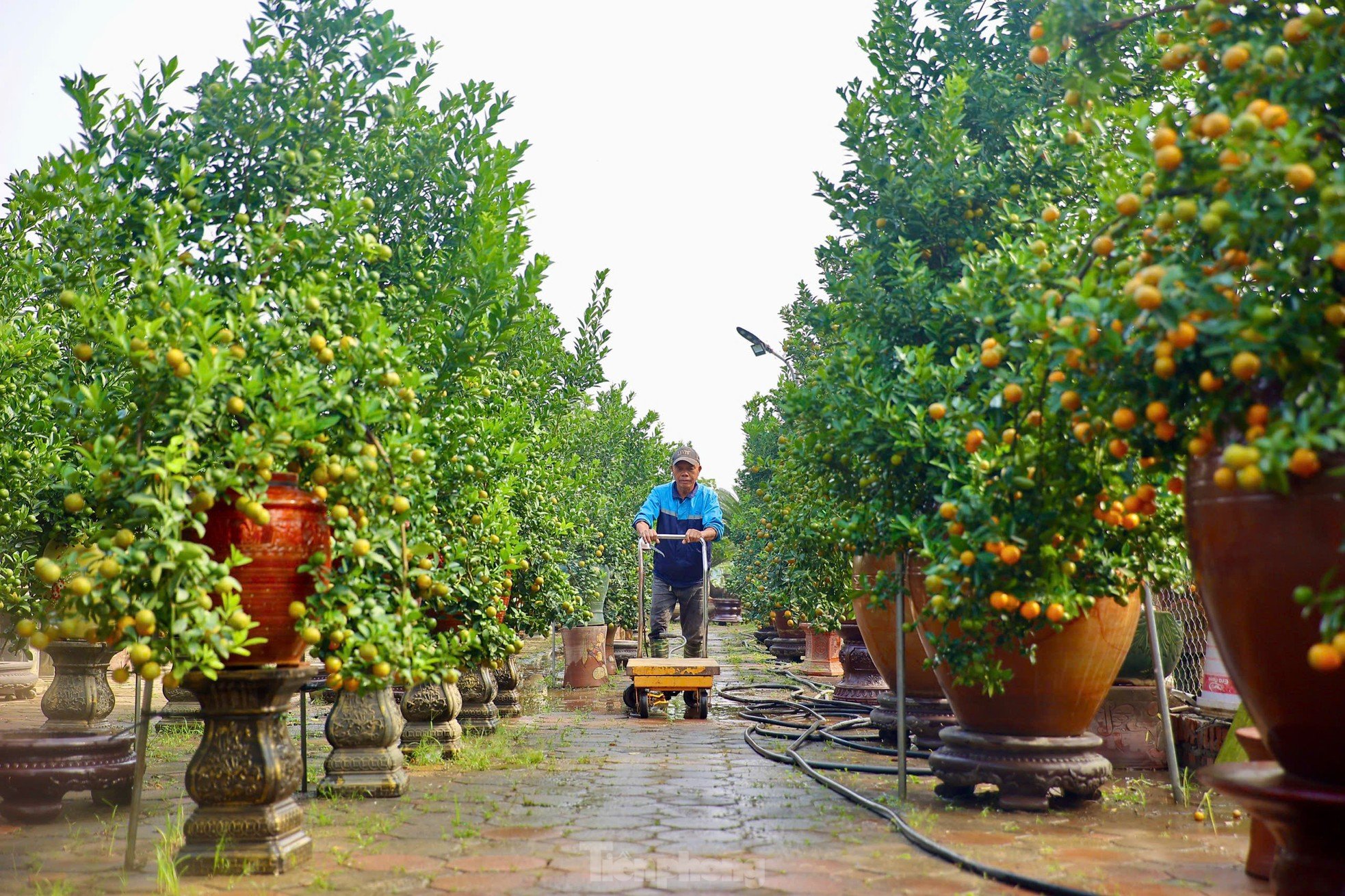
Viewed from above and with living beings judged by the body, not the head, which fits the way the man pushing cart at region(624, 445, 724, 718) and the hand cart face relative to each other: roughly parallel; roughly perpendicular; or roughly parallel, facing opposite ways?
roughly parallel

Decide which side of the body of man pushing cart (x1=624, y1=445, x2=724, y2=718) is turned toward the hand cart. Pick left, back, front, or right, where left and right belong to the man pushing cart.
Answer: front

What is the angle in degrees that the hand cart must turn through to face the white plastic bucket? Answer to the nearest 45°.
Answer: approximately 45° to its left

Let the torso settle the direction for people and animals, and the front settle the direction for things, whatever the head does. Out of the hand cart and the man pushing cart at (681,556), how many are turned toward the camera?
2

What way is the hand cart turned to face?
toward the camera

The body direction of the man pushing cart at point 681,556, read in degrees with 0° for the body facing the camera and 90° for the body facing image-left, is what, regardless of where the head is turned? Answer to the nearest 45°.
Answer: approximately 0°

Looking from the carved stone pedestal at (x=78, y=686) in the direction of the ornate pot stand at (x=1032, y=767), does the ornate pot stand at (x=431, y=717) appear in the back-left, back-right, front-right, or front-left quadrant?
front-left

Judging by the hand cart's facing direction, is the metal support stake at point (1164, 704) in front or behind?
in front

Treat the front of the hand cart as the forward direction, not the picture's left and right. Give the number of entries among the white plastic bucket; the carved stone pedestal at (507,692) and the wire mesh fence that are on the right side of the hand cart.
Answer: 1

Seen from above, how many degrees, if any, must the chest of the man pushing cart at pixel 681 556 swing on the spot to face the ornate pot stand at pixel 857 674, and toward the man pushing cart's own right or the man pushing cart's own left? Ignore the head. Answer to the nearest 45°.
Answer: approximately 45° to the man pushing cart's own left

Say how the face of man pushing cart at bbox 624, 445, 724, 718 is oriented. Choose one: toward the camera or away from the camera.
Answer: toward the camera
